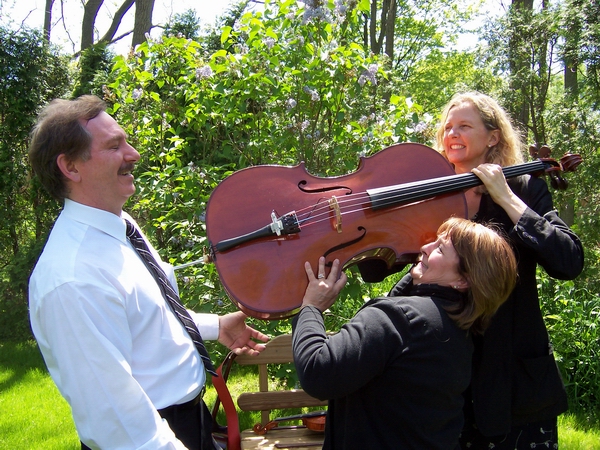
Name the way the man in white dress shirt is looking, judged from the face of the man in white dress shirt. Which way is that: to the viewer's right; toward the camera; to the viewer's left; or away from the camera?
to the viewer's right

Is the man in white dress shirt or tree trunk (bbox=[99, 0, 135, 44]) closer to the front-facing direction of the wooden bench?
the man in white dress shirt

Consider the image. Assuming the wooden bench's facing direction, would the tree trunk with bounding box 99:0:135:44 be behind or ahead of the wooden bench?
behind

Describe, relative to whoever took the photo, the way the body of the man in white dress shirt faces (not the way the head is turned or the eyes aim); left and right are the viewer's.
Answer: facing to the right of the viewer

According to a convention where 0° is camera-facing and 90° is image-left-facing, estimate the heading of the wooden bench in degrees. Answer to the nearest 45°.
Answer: approximately 0°

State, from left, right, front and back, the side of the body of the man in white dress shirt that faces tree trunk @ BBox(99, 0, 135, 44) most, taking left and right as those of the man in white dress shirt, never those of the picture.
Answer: left

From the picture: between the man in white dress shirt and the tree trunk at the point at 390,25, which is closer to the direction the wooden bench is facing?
the man in white dress shirt

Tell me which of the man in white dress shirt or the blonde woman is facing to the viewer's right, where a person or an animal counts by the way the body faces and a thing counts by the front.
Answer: the man in white dress shirt

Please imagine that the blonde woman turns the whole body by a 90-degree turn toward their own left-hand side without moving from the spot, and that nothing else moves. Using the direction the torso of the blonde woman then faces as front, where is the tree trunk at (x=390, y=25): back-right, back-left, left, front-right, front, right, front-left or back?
back-left

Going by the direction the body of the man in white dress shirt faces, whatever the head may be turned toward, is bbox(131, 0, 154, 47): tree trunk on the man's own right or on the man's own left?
on the man's own left

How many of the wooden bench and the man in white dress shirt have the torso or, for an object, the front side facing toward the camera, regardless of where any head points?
1
